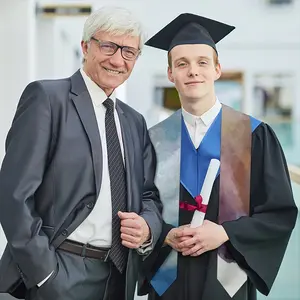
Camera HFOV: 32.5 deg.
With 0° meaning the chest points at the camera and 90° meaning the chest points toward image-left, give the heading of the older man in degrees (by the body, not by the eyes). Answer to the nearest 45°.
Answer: approximately 315°

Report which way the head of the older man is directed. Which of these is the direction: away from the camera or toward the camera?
toward the camera

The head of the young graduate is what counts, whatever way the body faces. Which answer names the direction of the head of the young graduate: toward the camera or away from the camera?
toward the camera
